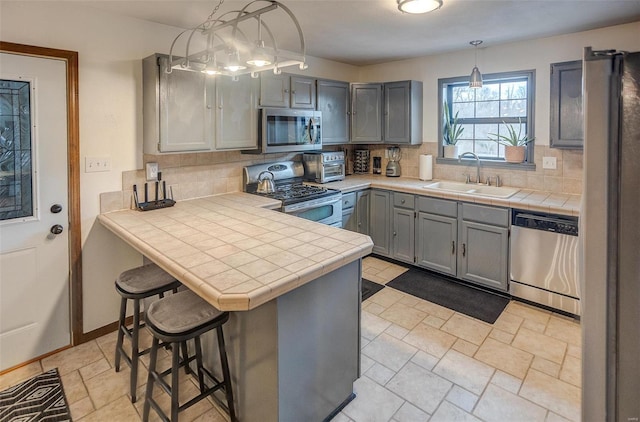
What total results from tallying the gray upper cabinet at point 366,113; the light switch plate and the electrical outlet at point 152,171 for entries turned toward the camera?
3

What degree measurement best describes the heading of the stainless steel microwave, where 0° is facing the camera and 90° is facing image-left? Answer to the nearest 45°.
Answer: approximately 315°

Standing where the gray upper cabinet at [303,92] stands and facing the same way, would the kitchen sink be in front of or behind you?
in front

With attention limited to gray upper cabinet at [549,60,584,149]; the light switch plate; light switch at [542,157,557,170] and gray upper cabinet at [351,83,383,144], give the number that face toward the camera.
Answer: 4

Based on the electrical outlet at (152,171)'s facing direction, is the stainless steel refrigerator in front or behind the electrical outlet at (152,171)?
in front

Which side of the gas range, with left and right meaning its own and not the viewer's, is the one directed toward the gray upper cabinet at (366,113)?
left

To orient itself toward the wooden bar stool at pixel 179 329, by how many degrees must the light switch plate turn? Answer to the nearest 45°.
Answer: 0° — it already faces it

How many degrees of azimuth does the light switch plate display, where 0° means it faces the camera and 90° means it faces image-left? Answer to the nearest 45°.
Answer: approximately 0°

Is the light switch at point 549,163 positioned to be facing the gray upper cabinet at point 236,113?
no

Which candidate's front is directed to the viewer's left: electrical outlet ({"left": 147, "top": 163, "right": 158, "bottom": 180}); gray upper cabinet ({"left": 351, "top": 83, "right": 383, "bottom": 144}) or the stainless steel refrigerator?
the stainless steel refrigerator

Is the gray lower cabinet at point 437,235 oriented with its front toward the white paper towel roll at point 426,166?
no

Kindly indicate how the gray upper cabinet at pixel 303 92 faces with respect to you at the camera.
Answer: facing the viewer and to the right of the viewer

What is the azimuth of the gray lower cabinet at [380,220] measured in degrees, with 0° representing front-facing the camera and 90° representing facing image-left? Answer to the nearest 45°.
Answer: approximately 45°

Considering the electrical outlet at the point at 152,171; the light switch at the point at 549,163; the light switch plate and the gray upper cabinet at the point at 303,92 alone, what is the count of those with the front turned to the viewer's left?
0

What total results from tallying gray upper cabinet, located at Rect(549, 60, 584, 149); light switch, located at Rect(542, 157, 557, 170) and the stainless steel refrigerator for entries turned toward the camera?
2

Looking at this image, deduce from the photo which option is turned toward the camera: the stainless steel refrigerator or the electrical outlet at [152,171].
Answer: the electrical outlet
